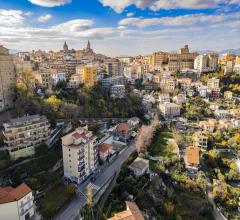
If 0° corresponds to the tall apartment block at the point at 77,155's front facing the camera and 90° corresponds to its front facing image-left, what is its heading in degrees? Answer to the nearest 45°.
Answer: approximately 315°

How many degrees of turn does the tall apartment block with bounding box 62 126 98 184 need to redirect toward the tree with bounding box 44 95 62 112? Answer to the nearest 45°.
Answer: approximately 135° to its left

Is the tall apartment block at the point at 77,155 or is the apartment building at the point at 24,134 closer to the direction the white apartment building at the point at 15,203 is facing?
the tall apartment block

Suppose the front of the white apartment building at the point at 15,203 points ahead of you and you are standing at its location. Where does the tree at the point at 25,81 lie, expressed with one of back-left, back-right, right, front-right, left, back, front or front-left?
back-left

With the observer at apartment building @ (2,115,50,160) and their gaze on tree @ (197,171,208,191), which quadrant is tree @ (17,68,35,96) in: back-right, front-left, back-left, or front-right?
back-left

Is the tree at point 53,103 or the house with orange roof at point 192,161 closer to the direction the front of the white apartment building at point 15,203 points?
the house with orange roof

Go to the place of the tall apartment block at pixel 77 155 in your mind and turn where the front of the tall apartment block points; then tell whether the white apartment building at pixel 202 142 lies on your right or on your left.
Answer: on your left

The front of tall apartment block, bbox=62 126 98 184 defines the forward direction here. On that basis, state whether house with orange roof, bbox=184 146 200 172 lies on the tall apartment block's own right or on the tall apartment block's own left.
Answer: on the tall apartment block's own left

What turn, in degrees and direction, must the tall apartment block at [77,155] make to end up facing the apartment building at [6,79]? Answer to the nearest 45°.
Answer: approximately 180°

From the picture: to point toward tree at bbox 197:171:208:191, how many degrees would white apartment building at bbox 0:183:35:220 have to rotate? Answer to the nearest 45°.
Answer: approximately 45° to its left
